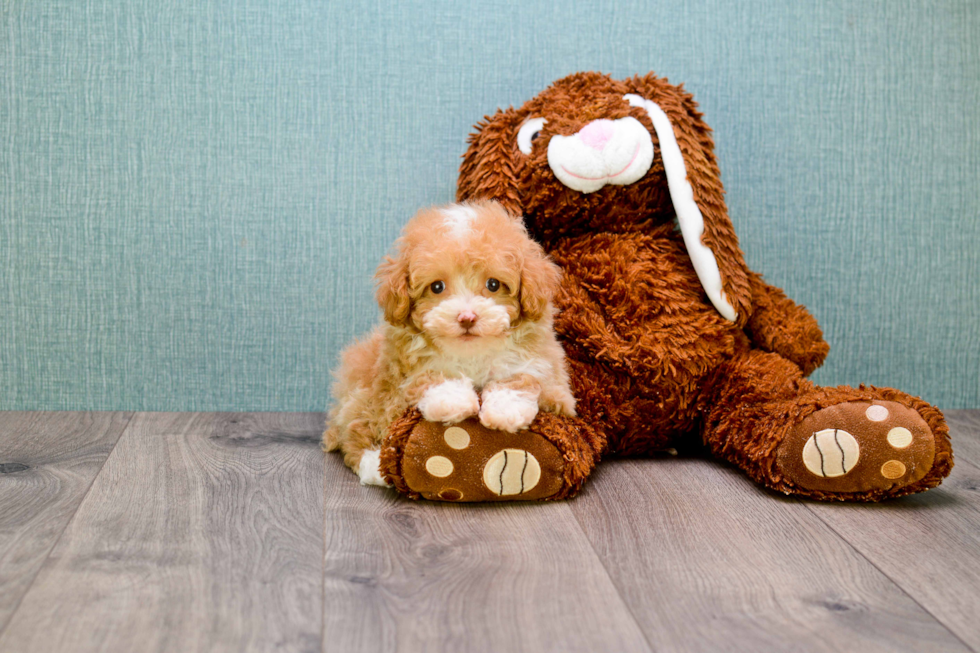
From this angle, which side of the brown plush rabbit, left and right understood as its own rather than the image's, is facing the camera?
front

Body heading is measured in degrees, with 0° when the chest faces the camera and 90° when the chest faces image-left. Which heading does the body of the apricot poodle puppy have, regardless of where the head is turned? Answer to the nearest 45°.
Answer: approximately 0°
